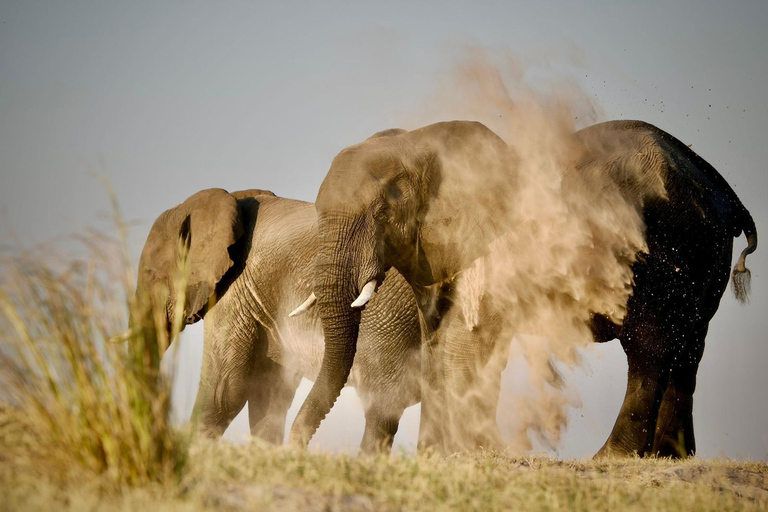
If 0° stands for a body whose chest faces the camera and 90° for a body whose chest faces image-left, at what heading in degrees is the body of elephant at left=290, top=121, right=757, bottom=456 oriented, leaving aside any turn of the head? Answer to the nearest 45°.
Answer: approximately 90°

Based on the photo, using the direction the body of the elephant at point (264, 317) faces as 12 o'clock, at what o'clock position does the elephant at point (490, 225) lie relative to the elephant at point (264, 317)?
the elephant at point (490, 225) is roughly at 8 o'clock from the elephant at point (264, 317).

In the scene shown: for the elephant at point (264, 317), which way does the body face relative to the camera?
to the viewer's left

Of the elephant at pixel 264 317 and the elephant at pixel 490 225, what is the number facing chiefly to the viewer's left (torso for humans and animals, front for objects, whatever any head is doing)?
2

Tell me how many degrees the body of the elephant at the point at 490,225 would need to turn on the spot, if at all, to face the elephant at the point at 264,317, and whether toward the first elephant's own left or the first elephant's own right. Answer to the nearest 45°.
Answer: approximately 45° to the first elephant's own right
